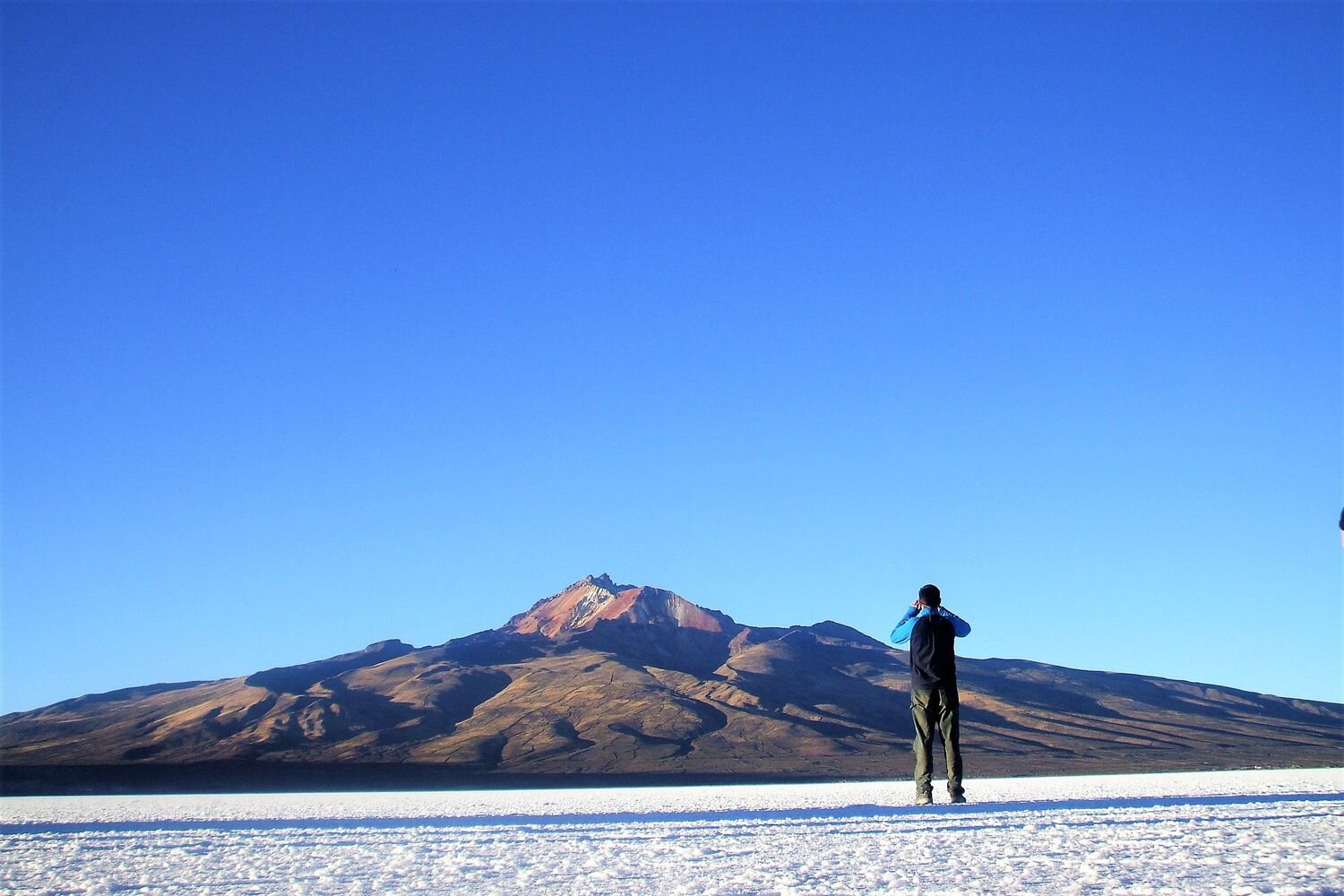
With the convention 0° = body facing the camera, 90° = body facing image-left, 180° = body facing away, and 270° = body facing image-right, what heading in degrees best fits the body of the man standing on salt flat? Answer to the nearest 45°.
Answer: approximately 180°
